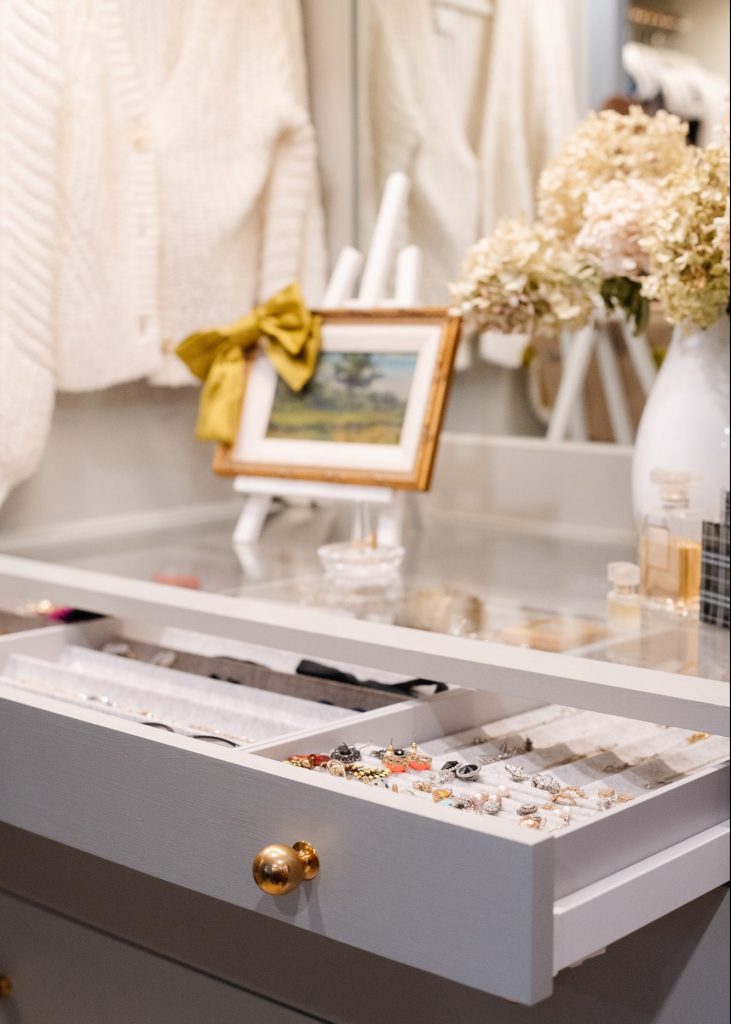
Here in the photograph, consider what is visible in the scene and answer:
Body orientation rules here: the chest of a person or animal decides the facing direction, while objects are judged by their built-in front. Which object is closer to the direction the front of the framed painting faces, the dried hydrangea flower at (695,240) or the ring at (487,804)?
the ring

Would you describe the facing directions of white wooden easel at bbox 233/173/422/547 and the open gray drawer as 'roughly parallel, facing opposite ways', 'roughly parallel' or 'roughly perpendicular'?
roughly parallel

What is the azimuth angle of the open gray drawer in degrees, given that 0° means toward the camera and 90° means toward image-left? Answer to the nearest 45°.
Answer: approximately 45°

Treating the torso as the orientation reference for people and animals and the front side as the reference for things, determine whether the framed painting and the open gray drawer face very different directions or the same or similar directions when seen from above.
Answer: same or similar directions

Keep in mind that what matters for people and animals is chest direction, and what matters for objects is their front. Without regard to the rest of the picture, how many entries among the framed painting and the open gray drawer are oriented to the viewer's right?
0

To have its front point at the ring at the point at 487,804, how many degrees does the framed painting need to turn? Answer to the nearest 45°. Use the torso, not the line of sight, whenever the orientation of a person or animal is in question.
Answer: approximately 45° to its left

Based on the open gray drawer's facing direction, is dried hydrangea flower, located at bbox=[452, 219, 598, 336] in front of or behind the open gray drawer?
behind

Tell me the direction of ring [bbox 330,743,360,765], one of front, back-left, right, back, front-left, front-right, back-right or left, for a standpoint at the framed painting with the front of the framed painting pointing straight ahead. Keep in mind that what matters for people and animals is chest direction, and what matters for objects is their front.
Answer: front-left

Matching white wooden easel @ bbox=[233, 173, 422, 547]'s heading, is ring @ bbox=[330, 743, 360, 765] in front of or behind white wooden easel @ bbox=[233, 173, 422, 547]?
in front

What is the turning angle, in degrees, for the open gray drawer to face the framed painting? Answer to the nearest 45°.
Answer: approximately 135° to its right

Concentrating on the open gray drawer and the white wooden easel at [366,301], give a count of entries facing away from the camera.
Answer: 0

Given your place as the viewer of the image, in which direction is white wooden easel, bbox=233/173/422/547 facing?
facing the viewer and to the left of the viewer
